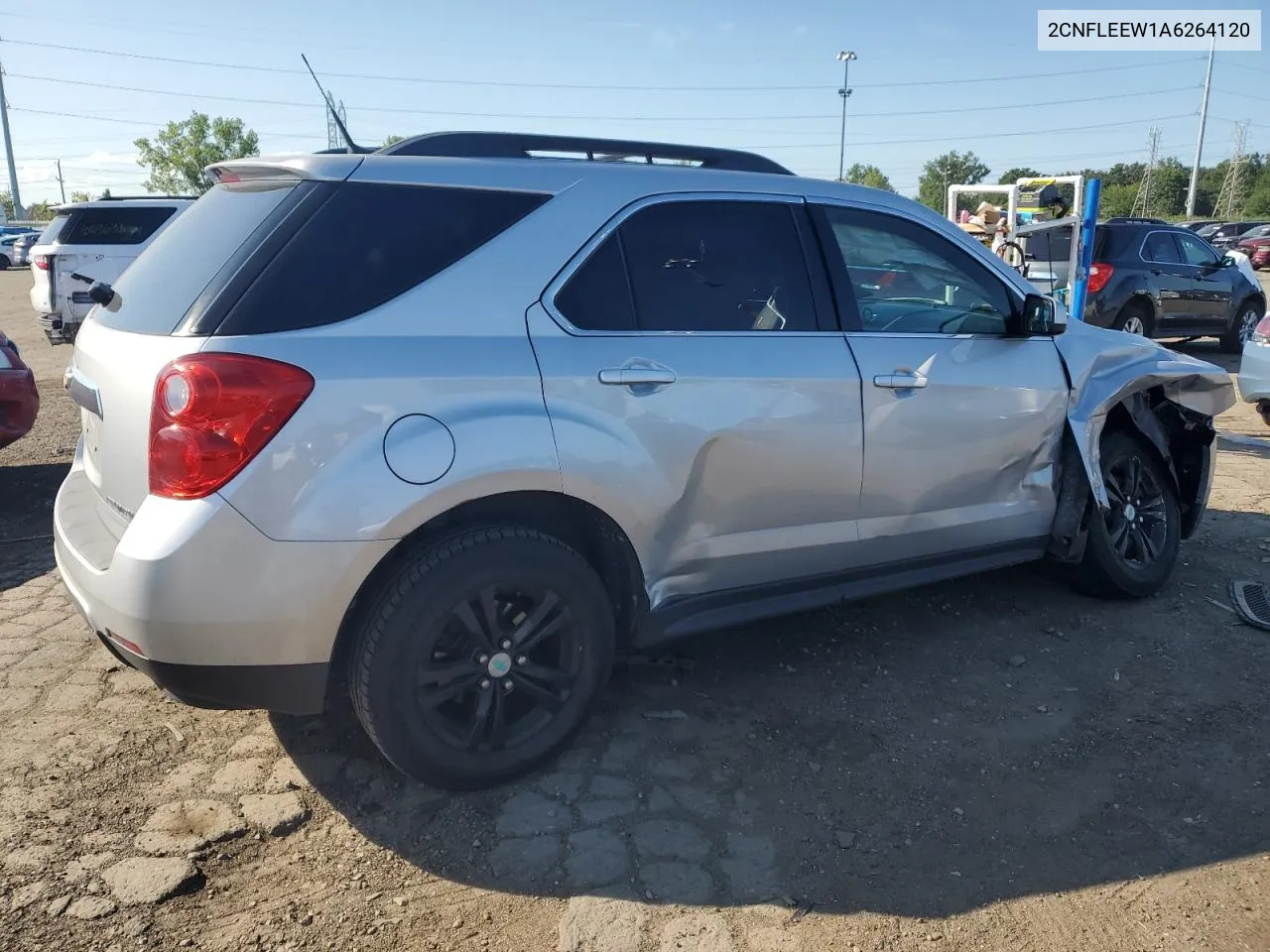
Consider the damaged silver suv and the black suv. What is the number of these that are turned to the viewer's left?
0

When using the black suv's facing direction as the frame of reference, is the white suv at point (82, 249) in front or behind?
behind

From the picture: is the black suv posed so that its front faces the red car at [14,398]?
no

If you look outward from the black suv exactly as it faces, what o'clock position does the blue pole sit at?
The blue pole is roughly at 5 o'clock from the black suv.

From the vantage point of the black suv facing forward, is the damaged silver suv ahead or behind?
behind

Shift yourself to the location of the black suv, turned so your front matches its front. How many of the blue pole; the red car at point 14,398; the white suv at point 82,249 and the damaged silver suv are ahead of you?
0

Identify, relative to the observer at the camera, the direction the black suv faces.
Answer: facing away from the viewer and to the right of the viewer

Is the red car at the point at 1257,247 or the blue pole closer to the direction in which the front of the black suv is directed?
the red car

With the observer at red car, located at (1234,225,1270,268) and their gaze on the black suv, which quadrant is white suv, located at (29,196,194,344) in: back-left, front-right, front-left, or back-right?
front-right

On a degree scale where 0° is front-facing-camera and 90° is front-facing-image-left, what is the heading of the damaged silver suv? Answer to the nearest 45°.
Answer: approximately 225°

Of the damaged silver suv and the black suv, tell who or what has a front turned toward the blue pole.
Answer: the damaged silver suv

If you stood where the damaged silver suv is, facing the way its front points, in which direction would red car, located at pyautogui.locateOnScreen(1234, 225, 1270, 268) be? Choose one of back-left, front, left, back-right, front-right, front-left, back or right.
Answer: front

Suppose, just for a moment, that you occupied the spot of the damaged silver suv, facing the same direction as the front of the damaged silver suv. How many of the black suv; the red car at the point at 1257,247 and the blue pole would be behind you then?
0

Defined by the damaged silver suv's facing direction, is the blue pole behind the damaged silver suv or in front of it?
in front
